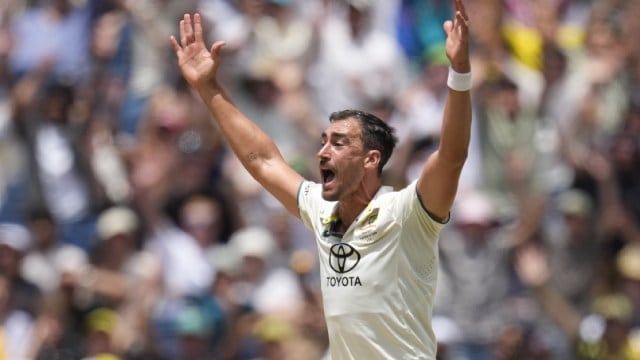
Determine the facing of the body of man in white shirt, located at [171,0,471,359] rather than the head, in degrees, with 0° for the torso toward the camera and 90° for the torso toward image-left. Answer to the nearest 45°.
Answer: approximately 45°
